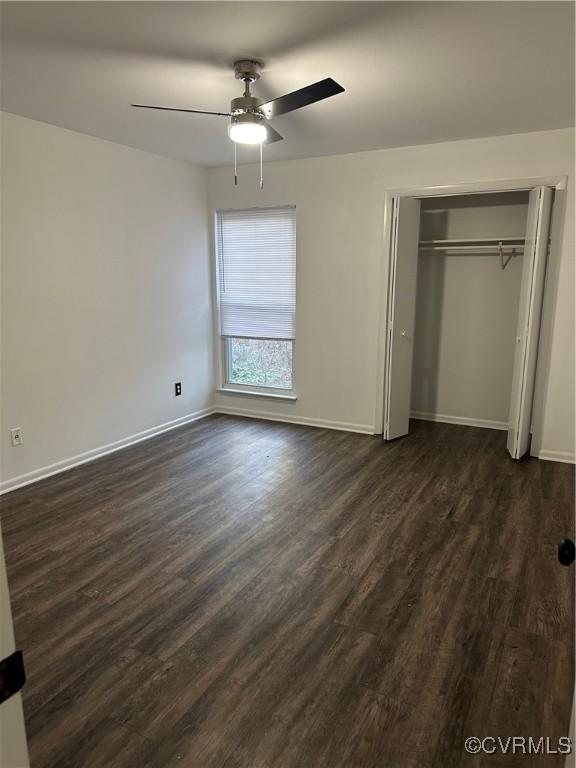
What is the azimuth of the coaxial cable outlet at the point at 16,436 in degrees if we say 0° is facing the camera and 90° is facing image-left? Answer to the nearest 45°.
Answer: approximately 315°

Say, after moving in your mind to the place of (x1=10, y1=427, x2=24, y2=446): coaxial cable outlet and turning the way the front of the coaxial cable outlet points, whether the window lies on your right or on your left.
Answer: on your left

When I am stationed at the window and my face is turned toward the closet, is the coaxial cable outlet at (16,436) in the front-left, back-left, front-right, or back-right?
back-right

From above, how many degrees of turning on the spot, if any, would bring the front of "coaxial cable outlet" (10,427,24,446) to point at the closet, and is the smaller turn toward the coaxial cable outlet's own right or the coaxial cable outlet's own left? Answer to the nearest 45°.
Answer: approximately 45° to the coaxial cable outlet's own left

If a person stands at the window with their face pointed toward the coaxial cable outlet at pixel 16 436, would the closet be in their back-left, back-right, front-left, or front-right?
back-left
